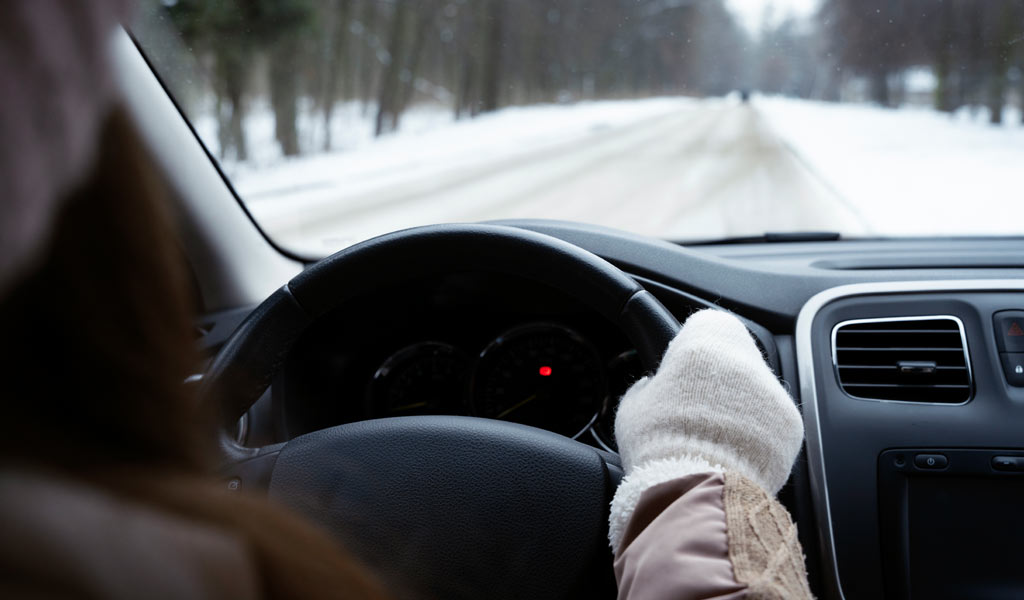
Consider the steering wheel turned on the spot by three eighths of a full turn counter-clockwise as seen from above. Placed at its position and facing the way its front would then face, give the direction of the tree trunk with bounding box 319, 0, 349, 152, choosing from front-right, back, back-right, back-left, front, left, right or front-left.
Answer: front-left

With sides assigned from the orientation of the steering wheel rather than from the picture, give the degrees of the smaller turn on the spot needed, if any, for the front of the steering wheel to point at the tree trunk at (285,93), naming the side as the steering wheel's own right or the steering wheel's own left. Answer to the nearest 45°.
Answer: approximately 180°

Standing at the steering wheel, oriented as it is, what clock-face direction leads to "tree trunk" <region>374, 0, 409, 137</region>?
The tree trunk is roughly at 6 o'clock from the steering wheel.

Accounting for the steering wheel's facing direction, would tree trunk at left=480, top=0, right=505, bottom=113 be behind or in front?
behind
